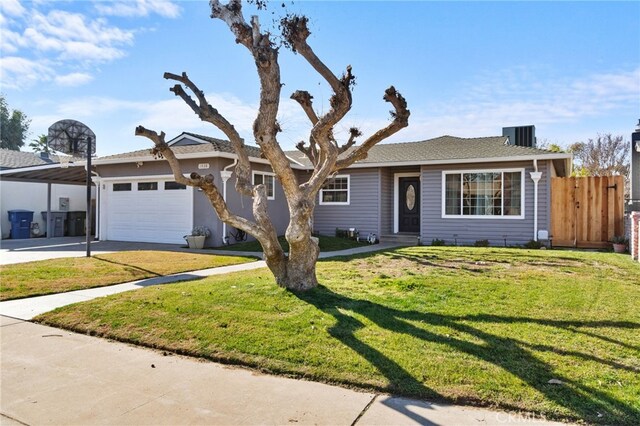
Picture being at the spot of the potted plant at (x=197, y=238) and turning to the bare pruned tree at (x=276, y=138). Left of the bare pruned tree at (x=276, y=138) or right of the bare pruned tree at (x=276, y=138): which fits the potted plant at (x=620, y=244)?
left

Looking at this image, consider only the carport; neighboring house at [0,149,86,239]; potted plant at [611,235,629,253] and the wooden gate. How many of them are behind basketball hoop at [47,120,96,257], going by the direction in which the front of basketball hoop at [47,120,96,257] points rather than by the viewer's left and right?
2

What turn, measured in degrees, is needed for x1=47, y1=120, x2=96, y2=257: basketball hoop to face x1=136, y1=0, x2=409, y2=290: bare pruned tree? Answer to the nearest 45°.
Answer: approximately 135° to its left

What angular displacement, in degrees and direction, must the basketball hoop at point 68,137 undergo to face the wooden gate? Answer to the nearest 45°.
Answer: approximately 180°

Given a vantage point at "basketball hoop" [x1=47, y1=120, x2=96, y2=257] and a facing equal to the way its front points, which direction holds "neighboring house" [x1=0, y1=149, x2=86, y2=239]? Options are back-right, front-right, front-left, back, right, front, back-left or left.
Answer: front-right

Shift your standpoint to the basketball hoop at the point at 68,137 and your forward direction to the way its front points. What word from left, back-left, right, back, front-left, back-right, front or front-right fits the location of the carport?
front-right

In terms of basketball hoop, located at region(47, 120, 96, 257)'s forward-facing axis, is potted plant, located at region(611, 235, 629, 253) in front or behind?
behind

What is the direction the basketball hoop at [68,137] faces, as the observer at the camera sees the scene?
facing away from the viewer and to the left of the viewer

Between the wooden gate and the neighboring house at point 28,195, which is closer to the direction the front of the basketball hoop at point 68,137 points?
the neighboring house

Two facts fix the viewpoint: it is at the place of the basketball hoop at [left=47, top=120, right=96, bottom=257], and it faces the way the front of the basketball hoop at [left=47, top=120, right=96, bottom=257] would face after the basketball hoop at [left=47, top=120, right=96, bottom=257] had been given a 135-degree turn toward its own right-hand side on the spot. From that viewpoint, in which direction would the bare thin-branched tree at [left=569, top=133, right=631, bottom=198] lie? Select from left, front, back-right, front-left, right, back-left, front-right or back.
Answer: front

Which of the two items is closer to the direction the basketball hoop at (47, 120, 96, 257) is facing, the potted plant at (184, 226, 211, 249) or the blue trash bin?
the blue trash bin
